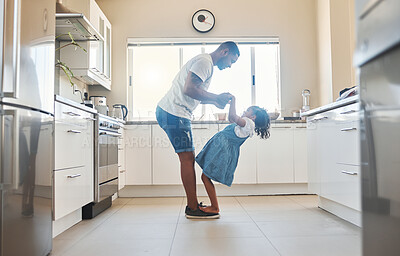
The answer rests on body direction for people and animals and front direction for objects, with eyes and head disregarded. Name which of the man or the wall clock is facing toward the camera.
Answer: the wall clock

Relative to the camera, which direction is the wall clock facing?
toward the camera

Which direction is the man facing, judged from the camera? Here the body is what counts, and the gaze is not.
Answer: to the viewer's right

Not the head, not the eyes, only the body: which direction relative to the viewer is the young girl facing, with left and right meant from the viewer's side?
facing to the left of the viewer

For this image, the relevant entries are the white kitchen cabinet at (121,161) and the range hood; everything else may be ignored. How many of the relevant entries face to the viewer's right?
2

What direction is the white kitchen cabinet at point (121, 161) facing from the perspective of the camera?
to the viewer's right

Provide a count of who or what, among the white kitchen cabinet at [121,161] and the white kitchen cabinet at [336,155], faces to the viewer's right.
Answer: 1

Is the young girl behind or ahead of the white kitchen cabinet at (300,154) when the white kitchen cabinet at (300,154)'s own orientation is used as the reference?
ahead

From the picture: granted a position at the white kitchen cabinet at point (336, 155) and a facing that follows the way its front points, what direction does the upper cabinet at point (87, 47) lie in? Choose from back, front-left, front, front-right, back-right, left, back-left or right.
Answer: front-right

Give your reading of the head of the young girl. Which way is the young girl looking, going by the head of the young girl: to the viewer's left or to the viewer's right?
to the viewer's left

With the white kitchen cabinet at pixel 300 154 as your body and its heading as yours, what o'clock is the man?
The man is roughly at 1 o'clock from the white kitchen cabinet.

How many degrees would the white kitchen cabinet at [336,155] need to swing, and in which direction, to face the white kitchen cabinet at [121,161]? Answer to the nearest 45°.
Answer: approximately 45° to its right

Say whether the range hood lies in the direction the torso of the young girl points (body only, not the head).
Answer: yes

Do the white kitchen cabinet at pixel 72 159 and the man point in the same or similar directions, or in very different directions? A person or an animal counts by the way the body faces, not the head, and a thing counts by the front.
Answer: same or similar directions

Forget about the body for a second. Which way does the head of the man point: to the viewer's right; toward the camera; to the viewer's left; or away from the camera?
to the viewer's right

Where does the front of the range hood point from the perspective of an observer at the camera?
facing to the right of the viewer
